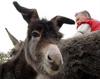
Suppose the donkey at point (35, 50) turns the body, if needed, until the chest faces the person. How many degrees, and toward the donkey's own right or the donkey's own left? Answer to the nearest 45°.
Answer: approximately 90° to the donkey's own left

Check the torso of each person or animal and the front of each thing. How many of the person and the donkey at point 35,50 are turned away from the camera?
0

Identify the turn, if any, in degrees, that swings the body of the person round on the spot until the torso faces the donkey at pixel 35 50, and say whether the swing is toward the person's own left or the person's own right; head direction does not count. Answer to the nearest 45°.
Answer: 0° — they already face it

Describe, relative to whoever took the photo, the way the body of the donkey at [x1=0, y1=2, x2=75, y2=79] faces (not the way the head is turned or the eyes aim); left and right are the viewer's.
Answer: facing the viewer and to the right of the viewer

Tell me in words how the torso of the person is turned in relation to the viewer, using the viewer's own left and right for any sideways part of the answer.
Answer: facing the viewer and to the left of the viewer
